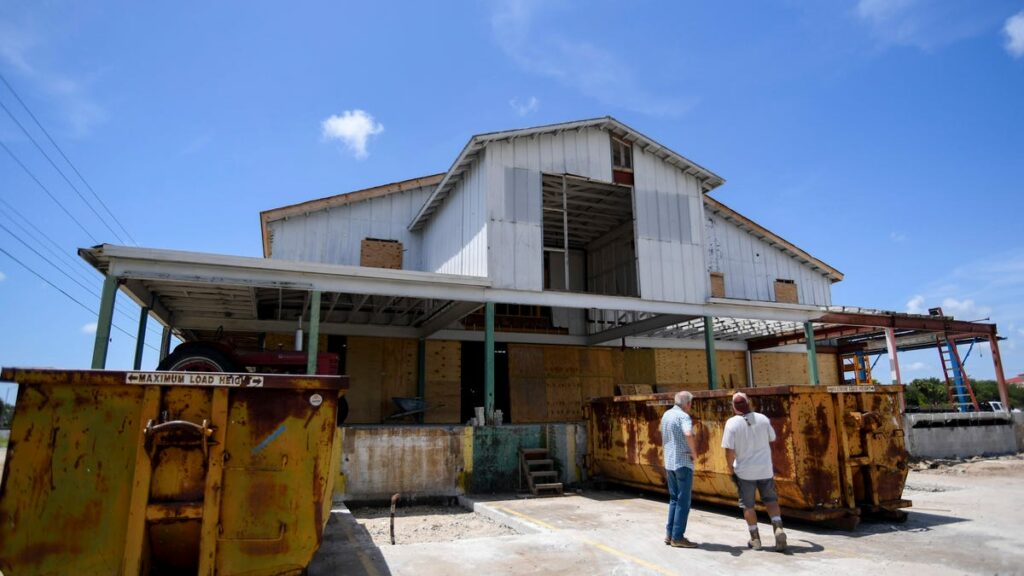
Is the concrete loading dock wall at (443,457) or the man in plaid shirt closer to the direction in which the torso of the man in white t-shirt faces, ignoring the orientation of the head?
the concrete loading dock wall

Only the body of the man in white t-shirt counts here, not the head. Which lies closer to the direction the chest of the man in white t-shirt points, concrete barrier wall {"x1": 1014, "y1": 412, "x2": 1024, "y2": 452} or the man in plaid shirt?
the concrete barrier wall

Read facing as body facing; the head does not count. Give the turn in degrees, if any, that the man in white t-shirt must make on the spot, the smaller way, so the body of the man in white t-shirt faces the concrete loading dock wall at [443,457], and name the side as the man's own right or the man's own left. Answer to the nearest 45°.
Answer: approximately 45° to the man's own left

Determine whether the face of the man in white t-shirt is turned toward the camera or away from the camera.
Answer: away from the camera

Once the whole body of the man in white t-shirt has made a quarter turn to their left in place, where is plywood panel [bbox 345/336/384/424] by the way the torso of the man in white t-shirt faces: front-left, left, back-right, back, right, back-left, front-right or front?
front-right

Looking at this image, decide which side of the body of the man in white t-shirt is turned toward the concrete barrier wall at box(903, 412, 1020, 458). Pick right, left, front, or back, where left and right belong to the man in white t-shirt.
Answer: front

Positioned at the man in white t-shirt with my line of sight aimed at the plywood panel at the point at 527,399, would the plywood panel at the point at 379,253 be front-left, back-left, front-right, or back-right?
front-left

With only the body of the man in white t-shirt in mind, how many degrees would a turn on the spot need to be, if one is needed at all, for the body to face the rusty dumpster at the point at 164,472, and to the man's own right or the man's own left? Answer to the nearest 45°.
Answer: approximately 135° to the man's own left

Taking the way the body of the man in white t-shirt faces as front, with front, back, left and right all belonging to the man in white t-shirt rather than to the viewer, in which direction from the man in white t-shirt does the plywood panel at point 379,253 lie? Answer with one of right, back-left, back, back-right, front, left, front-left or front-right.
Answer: front-left

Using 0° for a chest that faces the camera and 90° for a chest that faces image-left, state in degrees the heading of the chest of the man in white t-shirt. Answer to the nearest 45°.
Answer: approximately 180°

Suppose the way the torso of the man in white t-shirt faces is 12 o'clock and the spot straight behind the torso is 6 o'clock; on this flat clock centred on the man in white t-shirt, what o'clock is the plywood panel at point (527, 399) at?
The plywood panel is roughly at 11 o'clock from the man in white t-shirt.

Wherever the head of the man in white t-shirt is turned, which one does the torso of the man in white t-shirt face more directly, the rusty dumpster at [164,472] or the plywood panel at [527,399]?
the plywood panel
